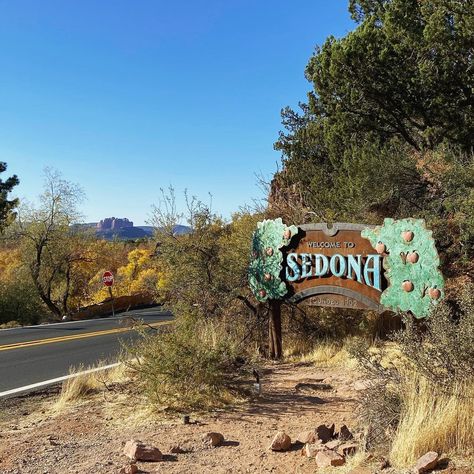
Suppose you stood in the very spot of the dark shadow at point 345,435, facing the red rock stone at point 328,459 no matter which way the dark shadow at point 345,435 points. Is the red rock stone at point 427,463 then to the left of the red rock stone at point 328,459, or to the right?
left

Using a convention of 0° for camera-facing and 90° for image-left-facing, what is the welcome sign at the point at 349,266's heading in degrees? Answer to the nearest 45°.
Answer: approximately 45°

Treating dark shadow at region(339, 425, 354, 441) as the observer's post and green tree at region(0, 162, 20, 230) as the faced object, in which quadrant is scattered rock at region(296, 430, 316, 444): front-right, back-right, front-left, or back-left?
front-left

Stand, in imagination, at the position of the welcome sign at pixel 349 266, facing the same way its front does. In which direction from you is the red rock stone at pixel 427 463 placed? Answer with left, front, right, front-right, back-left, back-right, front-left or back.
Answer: front-left

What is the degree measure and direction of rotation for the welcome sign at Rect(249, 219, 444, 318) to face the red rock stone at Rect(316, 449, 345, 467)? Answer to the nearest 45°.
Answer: approximately 45° to its left

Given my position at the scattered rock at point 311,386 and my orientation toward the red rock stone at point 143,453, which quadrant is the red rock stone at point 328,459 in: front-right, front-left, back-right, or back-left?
front-left

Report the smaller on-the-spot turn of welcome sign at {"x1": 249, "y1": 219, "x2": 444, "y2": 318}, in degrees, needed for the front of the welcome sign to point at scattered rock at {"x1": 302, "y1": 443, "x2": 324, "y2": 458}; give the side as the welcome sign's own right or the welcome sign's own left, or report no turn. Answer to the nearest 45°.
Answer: approximately 45° to the welcome sign's own left

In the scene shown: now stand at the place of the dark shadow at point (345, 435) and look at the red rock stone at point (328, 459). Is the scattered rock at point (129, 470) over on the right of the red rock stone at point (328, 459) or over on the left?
right

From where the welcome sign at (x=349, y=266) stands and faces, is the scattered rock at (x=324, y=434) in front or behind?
in front

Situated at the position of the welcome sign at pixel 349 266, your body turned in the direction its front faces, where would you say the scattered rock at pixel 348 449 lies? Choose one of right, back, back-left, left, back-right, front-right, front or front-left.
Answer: front-left

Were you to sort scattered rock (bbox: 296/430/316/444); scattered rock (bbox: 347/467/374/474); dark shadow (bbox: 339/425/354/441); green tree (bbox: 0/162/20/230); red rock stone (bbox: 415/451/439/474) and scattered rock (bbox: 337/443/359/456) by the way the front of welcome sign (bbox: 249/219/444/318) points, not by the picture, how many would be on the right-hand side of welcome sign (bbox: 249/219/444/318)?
1

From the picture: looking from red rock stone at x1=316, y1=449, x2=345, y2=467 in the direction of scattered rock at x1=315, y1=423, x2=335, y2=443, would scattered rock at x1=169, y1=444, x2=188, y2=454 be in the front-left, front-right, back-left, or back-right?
front-left

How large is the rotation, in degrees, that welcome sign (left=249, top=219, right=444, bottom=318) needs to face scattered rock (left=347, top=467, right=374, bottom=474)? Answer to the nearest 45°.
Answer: approximately 45° to its left

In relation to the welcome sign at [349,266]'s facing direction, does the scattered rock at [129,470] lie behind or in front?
in front
